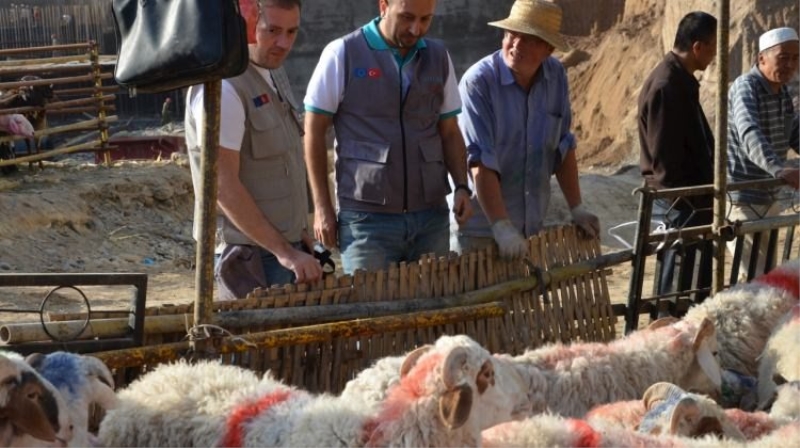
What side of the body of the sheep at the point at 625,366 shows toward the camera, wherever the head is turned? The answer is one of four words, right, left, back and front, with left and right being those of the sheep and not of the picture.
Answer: right

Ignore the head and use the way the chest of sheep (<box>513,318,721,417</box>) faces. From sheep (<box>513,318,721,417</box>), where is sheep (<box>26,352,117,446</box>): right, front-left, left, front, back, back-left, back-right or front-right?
back-right

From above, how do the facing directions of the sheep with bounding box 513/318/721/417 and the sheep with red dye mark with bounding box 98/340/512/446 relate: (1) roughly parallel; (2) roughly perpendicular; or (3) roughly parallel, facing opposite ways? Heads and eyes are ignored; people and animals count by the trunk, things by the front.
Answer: roughly parallel

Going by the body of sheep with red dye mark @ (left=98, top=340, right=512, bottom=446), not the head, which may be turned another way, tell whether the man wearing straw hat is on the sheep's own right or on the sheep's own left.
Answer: on the sheep's own left

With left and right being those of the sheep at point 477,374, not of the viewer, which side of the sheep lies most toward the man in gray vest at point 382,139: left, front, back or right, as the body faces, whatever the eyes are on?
left

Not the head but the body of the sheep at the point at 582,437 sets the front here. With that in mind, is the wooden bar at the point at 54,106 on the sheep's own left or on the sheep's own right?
on the sheep's own left

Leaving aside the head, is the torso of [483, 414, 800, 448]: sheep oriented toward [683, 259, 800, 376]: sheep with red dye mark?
no
